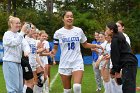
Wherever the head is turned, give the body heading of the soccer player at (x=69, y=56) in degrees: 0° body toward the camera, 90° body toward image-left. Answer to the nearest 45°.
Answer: approximately 0°

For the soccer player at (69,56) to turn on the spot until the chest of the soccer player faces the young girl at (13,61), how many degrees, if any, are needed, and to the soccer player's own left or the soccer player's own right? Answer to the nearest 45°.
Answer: approximately 90° to the soccer player's own right
